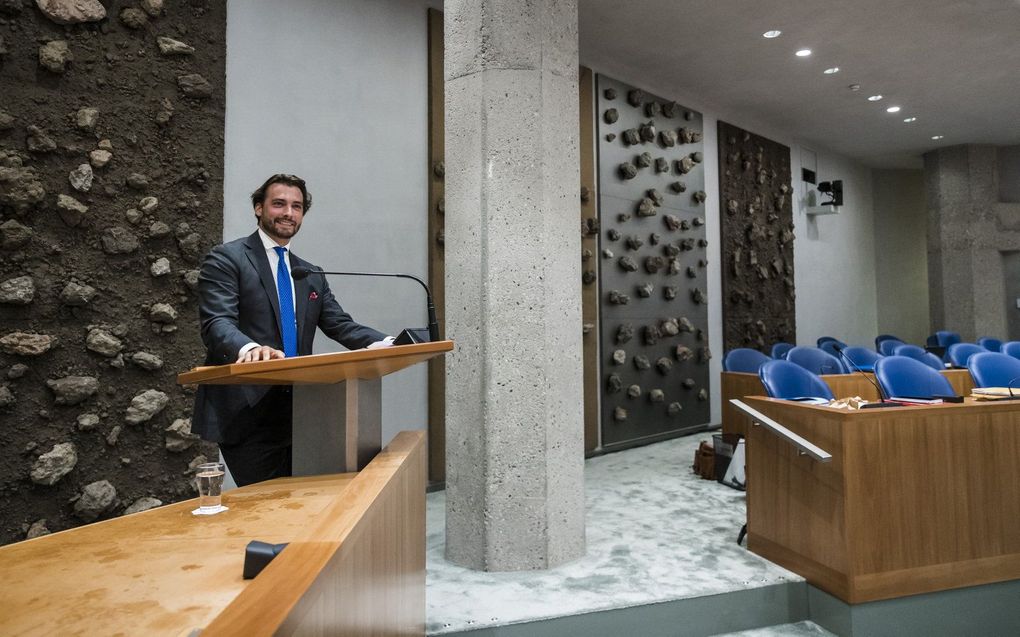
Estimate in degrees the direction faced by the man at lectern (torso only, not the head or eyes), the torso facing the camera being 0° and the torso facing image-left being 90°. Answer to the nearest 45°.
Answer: approximately 315°

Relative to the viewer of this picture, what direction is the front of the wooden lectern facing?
facing the viewer and to the right of the viewer

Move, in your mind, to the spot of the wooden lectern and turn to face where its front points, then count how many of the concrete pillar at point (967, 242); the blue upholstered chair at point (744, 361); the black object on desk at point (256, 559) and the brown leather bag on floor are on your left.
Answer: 3

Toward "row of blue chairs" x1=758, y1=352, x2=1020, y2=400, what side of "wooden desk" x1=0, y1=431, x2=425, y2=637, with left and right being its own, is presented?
left

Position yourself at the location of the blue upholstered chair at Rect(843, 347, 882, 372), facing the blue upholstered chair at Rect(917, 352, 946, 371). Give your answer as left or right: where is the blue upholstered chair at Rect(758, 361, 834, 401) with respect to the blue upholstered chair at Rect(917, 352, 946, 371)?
right

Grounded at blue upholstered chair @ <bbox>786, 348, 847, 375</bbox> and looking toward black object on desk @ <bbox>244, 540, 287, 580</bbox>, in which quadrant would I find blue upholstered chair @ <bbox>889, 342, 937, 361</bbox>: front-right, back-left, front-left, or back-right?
back-left
